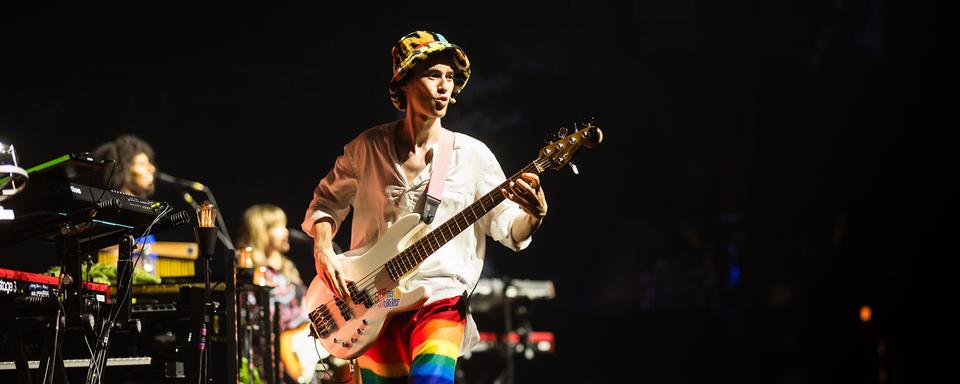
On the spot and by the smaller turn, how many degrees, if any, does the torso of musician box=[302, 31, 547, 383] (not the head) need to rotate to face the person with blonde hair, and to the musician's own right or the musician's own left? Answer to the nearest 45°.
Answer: approximately 180°

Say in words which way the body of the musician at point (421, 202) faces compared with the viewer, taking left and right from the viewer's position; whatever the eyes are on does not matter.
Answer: facing the viewer

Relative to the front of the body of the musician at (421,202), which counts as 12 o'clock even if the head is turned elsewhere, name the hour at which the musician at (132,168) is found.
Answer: the musician at (132,168) is roughly at 5 o'clock from the musician at (421,202).

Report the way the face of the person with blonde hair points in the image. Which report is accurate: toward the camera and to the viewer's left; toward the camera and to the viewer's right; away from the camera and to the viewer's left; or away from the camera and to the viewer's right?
toward the camera and to the viewer's right

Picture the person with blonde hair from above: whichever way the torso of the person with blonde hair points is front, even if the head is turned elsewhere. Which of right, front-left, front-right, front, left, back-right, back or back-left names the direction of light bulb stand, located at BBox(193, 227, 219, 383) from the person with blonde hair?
right

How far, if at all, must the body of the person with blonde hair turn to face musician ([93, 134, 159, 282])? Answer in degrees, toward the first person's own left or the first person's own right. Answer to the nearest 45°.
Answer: approximately 135° to the first person's own right

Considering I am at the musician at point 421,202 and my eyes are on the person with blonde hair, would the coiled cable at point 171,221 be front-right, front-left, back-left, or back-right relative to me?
front-left

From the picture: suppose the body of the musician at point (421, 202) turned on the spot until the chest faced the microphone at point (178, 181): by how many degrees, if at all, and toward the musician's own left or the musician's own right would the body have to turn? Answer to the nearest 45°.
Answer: approximately 135° to the musician's own right
